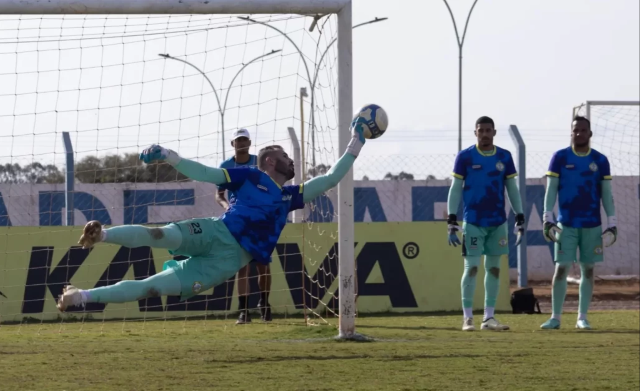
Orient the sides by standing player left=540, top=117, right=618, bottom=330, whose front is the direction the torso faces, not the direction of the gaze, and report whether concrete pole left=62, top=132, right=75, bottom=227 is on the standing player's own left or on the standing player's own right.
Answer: on the standing player's own right

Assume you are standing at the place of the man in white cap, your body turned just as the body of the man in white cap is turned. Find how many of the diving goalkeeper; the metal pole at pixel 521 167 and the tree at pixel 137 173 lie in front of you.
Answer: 1

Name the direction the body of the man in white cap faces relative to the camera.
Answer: toward the camera

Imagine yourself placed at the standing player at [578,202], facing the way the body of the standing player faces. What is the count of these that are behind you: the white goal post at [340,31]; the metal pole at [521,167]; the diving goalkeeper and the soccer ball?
1

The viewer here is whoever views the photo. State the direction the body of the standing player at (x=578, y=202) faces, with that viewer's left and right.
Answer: facing the viewer

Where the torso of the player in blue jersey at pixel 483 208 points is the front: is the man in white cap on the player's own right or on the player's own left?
on the player's own right

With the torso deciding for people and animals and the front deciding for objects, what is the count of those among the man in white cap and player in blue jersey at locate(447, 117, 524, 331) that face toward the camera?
2

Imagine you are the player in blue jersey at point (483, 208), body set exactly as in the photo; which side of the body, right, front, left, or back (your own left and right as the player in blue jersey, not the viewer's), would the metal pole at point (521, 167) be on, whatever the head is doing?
back

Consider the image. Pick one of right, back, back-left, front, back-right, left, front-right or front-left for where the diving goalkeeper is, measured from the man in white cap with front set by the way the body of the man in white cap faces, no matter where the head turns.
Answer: front
